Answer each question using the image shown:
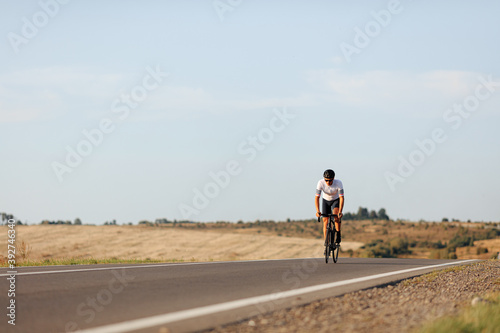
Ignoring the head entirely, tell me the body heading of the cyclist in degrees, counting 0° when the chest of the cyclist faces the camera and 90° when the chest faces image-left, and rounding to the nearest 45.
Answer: approximately 0°
